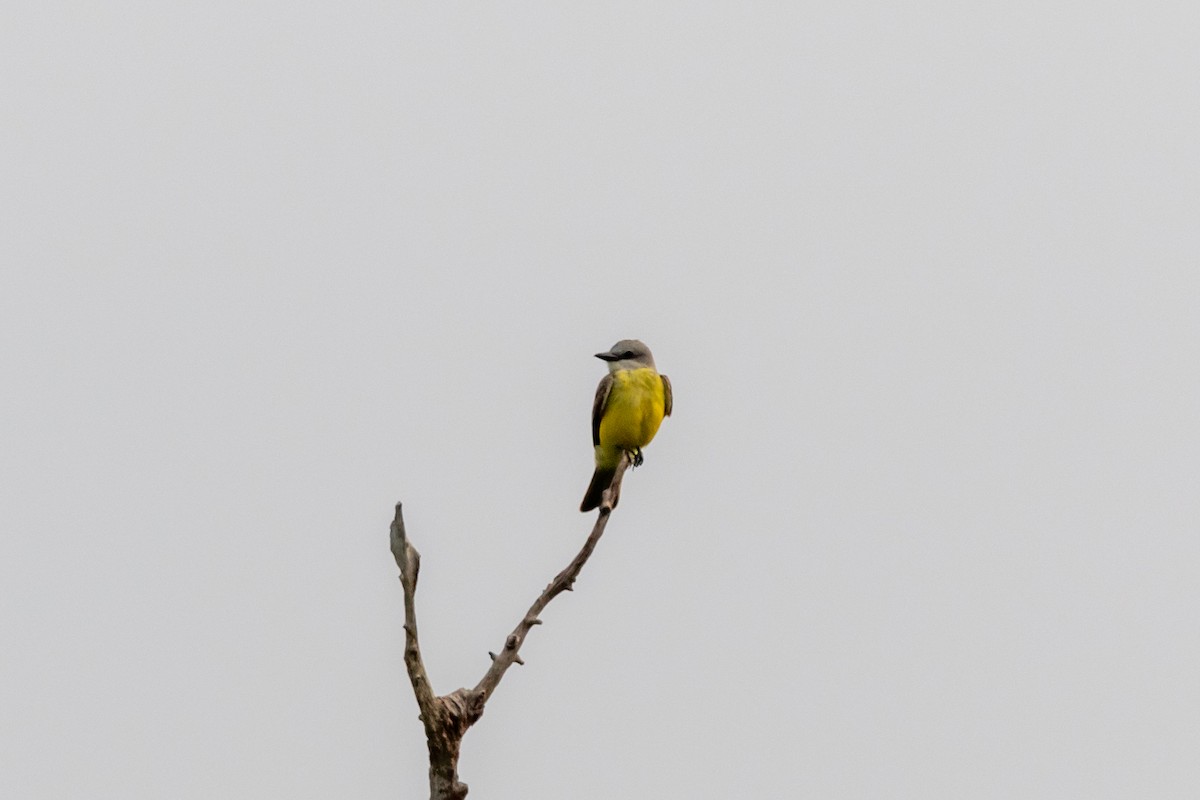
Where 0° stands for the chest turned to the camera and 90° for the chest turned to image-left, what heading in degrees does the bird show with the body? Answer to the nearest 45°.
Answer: approximately 315°
